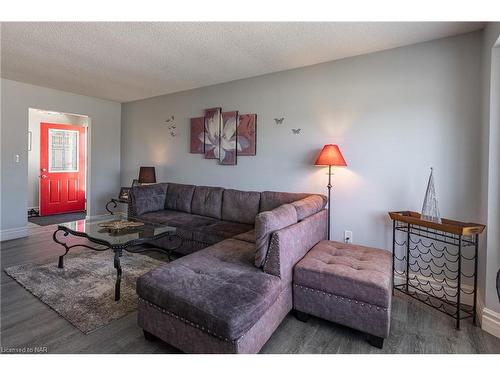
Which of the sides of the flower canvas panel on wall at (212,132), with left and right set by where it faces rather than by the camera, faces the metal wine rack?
left

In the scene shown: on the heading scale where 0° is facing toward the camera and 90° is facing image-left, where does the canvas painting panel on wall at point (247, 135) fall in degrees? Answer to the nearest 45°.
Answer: approximately 45°

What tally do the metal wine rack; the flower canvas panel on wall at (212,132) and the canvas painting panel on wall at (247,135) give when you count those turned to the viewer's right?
0

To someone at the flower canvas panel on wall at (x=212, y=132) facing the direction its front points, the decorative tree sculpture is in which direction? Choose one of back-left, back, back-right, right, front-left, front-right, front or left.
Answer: left

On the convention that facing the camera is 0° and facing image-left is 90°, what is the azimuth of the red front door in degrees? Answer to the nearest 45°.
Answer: approximately 315°

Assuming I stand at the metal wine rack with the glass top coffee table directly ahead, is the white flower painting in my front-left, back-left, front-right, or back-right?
front-right

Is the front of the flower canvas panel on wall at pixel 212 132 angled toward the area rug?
yes

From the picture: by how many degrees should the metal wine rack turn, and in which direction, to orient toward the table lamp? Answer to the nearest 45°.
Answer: approximately 45° to its right

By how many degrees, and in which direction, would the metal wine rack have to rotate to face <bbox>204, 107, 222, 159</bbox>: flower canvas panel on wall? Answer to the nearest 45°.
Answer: approximately 45° to its right

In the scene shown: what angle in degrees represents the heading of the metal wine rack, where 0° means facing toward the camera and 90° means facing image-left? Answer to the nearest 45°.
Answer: approximately 45°

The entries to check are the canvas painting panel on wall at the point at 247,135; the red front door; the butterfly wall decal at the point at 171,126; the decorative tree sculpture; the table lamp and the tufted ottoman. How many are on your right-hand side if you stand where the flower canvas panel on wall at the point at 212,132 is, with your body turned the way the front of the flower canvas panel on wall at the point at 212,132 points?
3

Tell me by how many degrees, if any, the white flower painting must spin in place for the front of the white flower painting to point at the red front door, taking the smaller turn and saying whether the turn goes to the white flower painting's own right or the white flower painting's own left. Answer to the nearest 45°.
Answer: approximately 90° to the white flower painting's own right

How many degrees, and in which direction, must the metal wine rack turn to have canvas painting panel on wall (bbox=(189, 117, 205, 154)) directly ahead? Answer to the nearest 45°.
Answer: approximately 45° to its right
